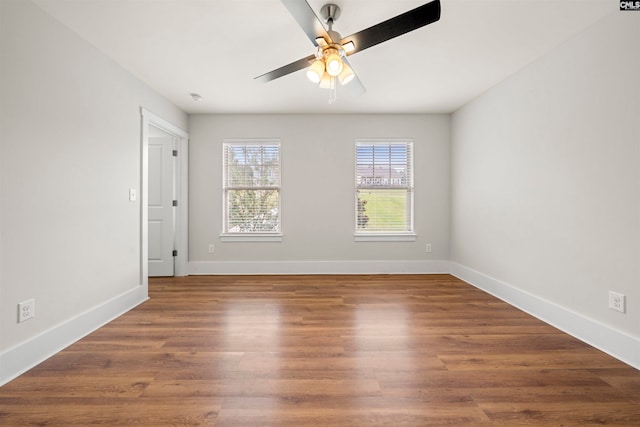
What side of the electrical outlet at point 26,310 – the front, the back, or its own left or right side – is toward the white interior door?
left

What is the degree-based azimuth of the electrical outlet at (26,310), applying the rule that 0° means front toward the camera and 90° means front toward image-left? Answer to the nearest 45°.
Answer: approximately 315°

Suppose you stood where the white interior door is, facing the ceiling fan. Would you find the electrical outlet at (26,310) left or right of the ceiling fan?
right

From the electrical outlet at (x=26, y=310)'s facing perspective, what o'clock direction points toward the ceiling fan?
The ceiling fan is roughly at 12 o'clock from the electrical outlet.

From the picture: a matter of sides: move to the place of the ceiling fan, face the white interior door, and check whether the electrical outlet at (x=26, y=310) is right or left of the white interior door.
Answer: left

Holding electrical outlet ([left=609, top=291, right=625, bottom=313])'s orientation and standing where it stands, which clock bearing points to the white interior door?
The white interior door is roughly at 1 o'clock from the electrical outlet.

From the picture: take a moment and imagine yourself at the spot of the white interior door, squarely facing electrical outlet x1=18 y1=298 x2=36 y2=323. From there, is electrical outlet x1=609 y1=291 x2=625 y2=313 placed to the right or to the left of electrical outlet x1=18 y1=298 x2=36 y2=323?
left

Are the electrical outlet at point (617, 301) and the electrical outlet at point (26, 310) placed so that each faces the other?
yes

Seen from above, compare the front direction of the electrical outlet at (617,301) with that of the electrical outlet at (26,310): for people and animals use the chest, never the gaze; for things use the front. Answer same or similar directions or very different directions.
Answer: very different directions

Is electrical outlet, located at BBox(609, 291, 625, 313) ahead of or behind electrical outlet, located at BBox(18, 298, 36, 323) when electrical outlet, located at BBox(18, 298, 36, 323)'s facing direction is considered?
ahead

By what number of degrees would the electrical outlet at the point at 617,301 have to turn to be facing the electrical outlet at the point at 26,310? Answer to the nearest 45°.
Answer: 0° — it already faces it
